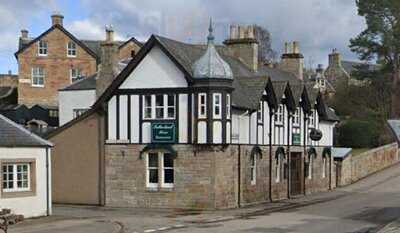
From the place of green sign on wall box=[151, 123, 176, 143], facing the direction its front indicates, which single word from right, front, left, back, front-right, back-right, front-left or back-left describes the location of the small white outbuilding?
front-right

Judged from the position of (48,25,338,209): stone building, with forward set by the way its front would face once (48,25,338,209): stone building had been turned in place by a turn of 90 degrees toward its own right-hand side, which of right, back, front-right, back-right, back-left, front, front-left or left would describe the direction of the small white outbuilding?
front

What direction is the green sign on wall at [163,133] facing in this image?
toward the camera
